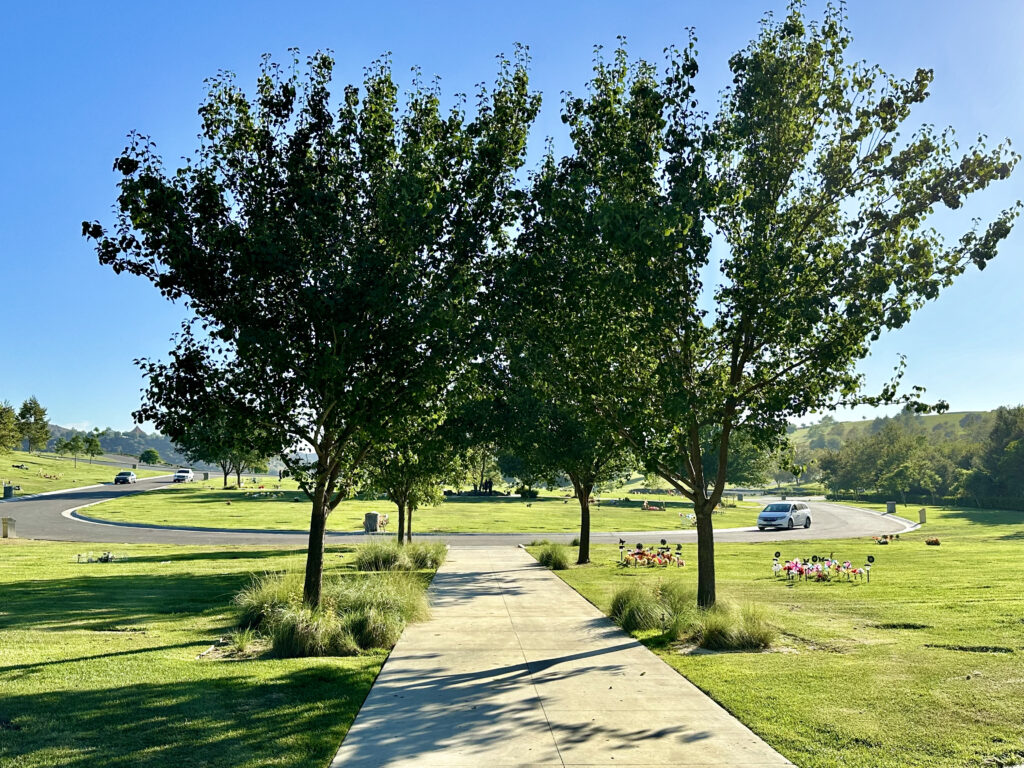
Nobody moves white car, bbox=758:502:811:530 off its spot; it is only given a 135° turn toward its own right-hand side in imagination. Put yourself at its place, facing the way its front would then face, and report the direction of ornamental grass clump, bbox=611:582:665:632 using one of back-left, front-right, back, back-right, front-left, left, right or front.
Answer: back

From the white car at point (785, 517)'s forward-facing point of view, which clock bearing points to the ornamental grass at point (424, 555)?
The ornamental grass is roughly at 11 o'clock from the white car.

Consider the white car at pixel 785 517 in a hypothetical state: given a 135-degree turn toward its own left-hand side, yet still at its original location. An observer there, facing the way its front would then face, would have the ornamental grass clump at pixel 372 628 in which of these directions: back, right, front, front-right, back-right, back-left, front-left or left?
right

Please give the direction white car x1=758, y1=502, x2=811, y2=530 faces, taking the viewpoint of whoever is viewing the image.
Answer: facing the viewer and to the left of the viewer

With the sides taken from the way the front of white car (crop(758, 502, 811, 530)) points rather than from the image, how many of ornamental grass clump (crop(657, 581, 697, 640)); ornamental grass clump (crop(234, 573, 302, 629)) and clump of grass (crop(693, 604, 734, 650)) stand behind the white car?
0

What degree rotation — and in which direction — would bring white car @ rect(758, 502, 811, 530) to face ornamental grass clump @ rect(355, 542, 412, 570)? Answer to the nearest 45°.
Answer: approximately 45° to its left

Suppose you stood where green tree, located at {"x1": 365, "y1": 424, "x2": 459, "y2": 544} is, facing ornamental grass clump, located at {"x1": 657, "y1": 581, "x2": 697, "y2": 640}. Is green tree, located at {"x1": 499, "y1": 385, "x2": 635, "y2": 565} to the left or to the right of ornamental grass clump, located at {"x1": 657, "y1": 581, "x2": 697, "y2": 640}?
left

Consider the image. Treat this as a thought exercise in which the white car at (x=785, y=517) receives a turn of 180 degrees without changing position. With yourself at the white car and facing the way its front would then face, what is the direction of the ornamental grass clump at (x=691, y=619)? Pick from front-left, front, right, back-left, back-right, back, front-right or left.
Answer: back-right

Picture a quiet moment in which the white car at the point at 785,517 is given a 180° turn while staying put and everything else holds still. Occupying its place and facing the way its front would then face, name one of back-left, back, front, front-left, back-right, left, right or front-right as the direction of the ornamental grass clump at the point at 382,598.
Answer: back-right

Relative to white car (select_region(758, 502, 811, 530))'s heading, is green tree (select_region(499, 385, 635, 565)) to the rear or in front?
in front

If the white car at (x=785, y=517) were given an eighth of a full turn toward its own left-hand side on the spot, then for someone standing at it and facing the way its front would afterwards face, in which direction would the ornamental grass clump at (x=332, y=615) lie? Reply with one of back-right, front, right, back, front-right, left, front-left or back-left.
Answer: front

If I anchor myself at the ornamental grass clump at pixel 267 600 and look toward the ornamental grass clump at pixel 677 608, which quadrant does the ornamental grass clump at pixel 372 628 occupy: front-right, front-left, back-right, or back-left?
front-right

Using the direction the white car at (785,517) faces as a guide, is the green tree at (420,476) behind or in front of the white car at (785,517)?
in front

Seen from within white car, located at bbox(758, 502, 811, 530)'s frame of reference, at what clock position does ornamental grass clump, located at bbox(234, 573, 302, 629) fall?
The ornamental grass clump is roughly at 11 o'clock from the white car.
